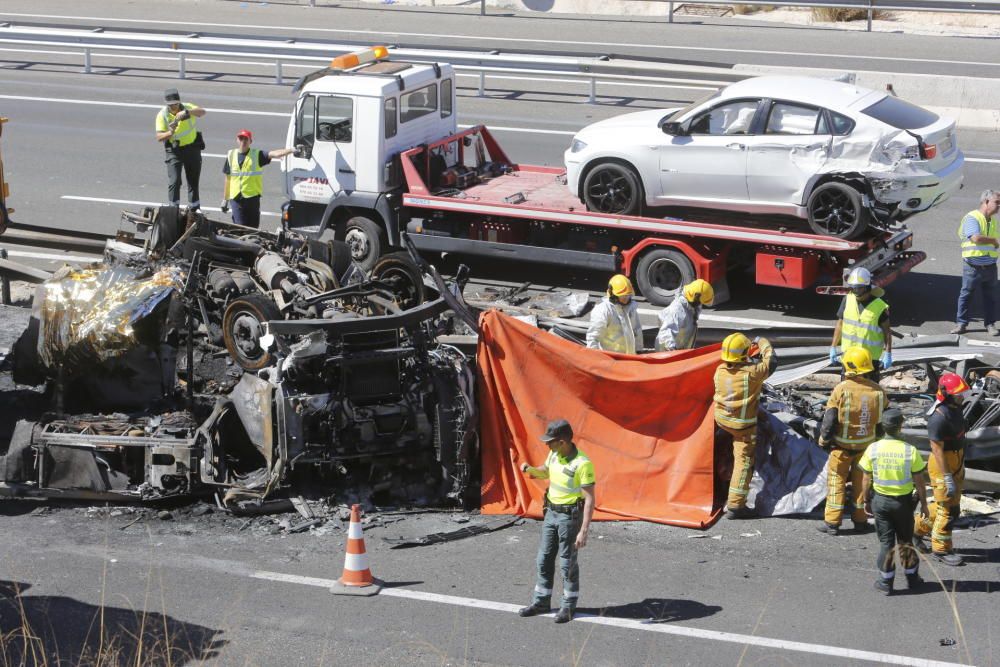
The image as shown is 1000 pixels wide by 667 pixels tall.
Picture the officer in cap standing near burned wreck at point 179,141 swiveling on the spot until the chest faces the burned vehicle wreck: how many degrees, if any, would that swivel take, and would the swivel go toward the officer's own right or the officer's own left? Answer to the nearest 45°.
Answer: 0° — they already face it

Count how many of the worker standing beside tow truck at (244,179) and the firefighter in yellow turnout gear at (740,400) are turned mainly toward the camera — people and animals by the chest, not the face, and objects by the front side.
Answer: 1

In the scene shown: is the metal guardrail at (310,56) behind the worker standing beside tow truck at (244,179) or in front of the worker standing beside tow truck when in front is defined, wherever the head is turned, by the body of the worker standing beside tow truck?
behind

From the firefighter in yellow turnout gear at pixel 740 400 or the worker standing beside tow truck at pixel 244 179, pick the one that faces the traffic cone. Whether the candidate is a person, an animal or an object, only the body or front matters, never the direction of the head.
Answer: the worker standing beside tow truck

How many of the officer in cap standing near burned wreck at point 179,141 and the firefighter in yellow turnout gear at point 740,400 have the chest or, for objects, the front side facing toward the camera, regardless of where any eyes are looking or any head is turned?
1

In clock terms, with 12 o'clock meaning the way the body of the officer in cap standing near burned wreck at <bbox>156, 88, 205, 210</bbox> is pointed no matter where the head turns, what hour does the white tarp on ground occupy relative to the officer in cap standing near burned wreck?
The white tarp on ground is roughly at 11 o'clock from the officer in cap standing near burned wreck.

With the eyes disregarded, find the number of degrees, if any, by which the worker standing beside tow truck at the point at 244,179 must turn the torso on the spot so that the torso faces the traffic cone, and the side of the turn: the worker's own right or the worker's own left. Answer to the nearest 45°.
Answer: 0° — they already face it

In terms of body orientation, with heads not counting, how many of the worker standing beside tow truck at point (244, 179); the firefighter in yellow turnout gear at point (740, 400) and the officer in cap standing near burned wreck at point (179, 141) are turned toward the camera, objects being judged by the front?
2

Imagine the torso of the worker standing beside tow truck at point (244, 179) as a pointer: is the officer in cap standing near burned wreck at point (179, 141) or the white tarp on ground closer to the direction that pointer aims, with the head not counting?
the white tarp on ground
